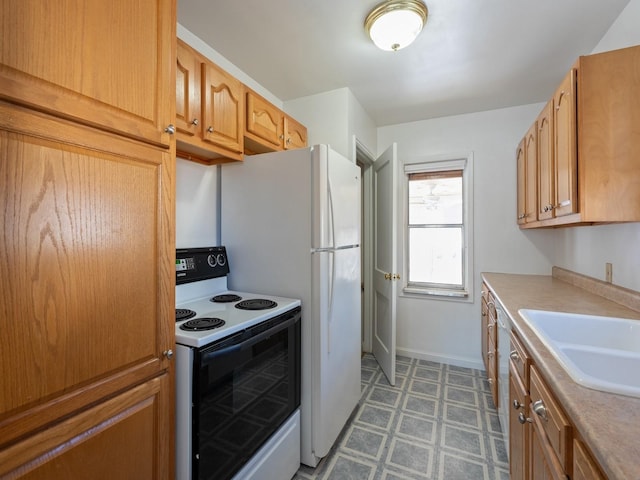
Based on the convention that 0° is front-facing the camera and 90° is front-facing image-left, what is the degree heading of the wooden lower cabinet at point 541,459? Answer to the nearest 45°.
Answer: approximately 90°

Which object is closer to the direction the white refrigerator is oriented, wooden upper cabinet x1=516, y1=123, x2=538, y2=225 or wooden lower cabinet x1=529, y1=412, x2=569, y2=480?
the wooden lower cabinet

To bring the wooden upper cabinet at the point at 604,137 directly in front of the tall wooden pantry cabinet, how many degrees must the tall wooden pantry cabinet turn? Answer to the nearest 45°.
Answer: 0° — it already faces it

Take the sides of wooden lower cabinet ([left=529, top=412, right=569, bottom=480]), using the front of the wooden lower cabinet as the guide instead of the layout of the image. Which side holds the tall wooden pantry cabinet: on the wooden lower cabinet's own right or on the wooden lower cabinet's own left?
on the wooden lower cabinet's own left

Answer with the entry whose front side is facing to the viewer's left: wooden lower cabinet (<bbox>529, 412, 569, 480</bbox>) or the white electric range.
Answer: the wooden lower cabinet

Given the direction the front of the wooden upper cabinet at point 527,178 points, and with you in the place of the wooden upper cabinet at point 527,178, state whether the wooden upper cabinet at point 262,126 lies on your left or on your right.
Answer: on your left

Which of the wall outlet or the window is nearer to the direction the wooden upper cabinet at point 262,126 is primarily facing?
the wall outlet

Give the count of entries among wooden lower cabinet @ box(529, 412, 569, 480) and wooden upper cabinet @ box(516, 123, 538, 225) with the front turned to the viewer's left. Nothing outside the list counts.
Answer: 2

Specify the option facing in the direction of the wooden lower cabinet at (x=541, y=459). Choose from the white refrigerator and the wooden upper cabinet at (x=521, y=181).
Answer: the white refrigerator
